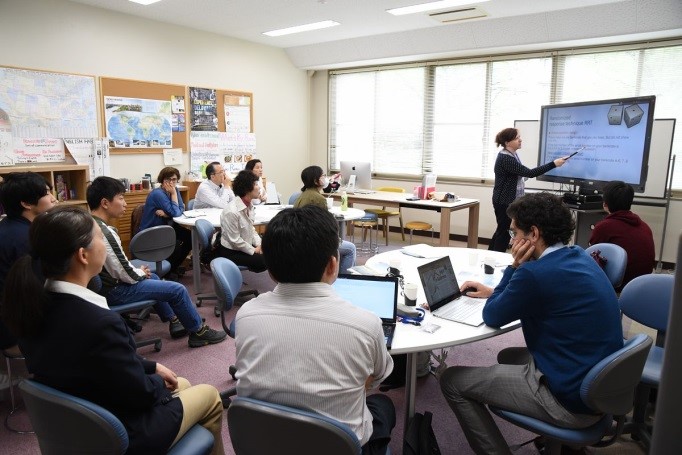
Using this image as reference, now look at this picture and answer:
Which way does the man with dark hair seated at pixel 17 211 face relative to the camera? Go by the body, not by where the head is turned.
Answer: to the viewer's right

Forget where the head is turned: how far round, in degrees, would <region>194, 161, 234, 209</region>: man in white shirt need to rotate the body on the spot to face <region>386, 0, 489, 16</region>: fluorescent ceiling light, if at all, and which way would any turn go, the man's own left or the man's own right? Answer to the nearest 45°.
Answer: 0° — they already face it

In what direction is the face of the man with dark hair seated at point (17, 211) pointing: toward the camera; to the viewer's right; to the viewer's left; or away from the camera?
to the viewer's right

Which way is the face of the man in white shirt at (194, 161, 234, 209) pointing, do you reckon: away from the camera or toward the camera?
toward the camera

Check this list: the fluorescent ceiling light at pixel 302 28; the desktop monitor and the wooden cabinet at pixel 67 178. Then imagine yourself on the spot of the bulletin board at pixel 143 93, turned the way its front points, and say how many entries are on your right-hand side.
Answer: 1

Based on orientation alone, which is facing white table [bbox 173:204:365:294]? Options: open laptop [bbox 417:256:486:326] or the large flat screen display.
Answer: the large flat screen display

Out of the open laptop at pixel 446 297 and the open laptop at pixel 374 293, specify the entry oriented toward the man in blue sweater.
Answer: the open laptop at pixel 446 297

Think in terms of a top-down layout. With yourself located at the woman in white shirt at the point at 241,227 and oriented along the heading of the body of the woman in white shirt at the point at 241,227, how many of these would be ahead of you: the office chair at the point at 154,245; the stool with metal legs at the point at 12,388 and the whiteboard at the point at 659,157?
1

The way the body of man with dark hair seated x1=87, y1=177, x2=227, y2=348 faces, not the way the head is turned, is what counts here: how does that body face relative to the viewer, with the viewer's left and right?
facing to the right of the viewer

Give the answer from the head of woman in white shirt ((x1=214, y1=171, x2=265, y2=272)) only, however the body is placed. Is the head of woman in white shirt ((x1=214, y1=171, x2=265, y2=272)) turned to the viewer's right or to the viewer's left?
to the viewer's right

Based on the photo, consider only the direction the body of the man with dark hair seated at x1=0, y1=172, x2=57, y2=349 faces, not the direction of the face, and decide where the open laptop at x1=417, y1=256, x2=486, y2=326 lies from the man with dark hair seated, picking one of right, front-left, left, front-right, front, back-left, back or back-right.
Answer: front-right

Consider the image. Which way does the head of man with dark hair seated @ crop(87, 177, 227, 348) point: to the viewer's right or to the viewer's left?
to the viewer's right

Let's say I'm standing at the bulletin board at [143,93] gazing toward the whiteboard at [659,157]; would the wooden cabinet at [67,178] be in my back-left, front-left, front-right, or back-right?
back-right
